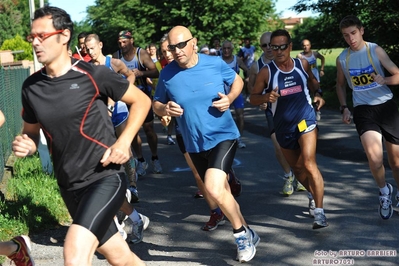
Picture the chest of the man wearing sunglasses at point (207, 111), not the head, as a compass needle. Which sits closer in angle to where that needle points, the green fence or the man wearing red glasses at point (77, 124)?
the man wearing red glasses

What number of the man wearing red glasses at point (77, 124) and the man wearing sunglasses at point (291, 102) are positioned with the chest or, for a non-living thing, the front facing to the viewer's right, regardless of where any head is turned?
0

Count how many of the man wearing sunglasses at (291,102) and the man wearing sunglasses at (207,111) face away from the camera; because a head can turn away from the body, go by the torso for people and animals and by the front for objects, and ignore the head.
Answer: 0

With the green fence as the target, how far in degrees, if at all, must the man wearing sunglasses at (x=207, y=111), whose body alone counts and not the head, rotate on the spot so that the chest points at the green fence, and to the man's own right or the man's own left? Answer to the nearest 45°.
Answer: approximately 90° to the man's own right

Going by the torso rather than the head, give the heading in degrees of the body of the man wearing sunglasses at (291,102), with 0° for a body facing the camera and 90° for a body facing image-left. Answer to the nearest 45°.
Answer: approximately 0°

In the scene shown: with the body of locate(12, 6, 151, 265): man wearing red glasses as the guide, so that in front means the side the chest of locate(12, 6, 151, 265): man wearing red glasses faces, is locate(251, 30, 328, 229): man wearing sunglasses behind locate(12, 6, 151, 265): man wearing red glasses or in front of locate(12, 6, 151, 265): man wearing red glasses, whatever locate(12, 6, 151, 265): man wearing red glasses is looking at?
behind

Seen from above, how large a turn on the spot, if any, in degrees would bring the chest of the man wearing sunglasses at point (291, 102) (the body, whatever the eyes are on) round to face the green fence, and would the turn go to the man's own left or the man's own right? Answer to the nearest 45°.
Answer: approximately 135° to the man's own right

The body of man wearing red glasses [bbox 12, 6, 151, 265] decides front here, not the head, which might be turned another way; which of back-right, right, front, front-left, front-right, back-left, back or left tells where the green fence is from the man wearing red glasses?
back-right
